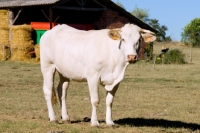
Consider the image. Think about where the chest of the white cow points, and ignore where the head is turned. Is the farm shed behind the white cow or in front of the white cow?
behind

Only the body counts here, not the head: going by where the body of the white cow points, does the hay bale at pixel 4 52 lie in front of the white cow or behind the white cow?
behind

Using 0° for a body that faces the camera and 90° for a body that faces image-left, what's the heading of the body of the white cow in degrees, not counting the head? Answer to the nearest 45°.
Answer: approximately 315°

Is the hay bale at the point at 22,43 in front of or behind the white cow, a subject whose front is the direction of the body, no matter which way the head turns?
behind

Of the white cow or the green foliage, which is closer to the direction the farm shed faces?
the white cow

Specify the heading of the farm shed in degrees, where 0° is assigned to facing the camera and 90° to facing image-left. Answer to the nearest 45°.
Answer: approximately 0°
